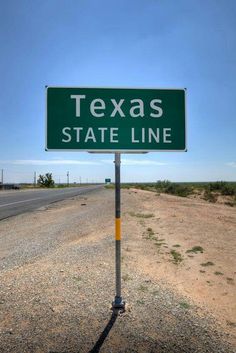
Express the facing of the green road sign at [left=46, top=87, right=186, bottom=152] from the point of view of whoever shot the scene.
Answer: facing the viewer
